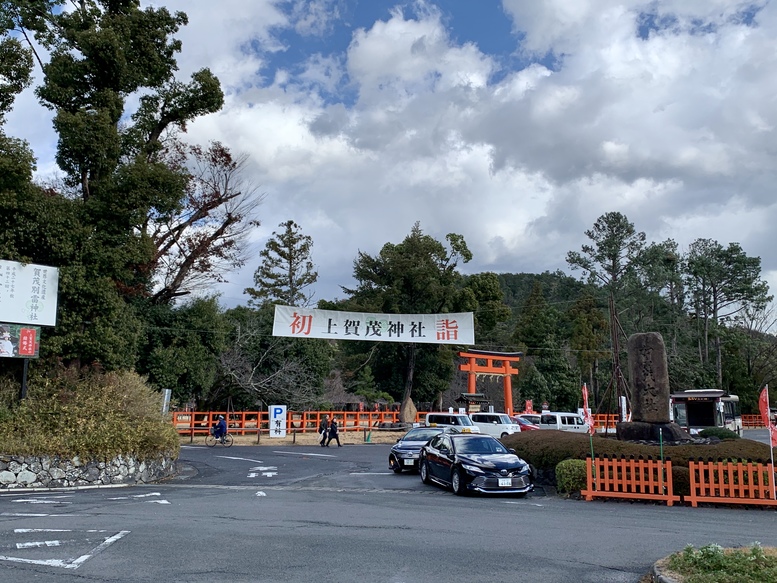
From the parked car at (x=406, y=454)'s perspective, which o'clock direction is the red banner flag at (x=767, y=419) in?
The red banner flag is roughly at 9 o'clock from the parked car.

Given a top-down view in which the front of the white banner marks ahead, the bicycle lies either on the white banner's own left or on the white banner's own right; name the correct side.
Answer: on the white banner's own right

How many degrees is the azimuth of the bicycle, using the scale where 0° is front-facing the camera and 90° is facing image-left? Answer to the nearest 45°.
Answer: approximately 90°

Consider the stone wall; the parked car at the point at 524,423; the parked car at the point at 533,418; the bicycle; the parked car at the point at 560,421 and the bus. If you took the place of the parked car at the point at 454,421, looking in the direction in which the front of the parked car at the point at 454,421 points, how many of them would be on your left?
4

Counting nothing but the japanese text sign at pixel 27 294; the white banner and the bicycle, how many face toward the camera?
2

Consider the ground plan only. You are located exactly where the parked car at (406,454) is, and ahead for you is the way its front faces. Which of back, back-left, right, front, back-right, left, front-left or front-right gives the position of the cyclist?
right

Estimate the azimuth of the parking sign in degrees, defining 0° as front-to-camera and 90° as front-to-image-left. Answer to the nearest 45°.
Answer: approximately 0°
